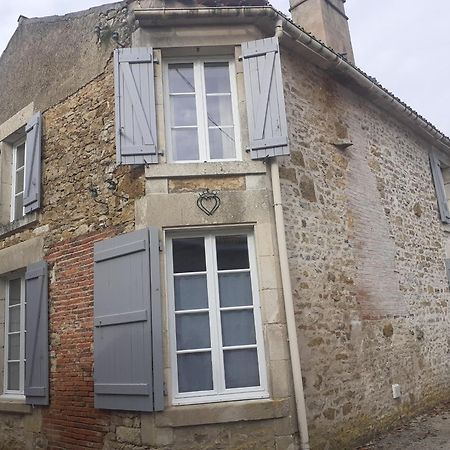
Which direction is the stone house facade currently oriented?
toward the camera

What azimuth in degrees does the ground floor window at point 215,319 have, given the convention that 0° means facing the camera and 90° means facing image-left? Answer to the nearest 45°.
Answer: approximately 0°
